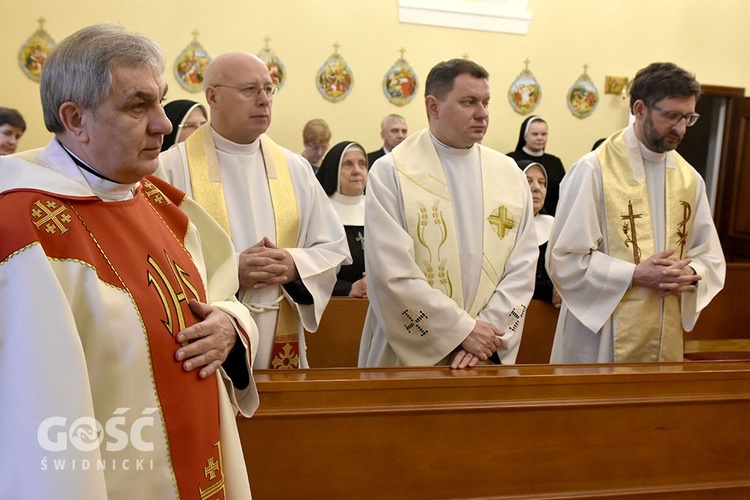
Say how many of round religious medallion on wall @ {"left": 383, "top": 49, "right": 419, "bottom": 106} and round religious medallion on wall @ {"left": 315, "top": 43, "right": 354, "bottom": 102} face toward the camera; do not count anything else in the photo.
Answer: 2

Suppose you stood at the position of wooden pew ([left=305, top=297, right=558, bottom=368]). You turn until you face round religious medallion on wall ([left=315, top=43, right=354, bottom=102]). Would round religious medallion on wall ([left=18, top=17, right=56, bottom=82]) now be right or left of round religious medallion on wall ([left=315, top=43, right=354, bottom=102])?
left

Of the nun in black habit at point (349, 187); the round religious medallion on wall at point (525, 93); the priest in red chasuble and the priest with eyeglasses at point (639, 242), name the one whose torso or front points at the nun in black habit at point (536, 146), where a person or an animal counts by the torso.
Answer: the round religious medallion on wall

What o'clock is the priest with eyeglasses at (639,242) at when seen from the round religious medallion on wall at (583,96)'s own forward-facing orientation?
The priest with eyeglasses is roughly at 12 o'clock from the round religious medallion on wall.

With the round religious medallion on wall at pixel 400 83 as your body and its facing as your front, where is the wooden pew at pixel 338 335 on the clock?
The wooden pew is roughly at 12 o'clock from the round religious medallion on wall.

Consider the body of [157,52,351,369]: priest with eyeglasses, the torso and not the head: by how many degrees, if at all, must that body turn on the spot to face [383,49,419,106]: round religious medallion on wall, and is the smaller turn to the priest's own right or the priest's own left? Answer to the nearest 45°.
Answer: approximately 135° to the priest's own left

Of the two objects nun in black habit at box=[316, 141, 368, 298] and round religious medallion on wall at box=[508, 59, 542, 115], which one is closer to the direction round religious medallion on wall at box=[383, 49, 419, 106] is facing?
the nun in black habit
